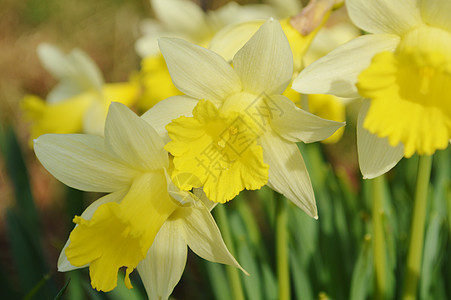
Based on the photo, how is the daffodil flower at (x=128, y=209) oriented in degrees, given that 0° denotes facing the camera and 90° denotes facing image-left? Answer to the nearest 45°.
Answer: approximately 45°

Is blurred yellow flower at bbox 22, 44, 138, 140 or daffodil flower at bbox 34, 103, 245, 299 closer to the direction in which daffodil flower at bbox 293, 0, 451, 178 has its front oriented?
the daffodil flower

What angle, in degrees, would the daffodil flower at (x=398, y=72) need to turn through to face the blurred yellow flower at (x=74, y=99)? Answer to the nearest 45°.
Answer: approximately 135° to its right

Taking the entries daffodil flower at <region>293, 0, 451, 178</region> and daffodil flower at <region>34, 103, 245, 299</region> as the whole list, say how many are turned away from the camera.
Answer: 0

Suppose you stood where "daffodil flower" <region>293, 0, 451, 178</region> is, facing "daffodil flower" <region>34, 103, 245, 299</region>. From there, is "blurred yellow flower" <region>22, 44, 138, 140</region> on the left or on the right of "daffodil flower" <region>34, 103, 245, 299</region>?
right

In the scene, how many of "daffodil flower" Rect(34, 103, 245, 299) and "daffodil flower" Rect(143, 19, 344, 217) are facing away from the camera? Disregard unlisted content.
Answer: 0

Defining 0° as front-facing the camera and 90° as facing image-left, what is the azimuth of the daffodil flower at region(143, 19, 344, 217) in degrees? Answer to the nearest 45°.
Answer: approximately 45°

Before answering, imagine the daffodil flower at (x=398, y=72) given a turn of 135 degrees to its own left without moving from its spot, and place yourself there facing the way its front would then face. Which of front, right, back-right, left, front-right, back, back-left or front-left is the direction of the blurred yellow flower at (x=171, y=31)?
left
